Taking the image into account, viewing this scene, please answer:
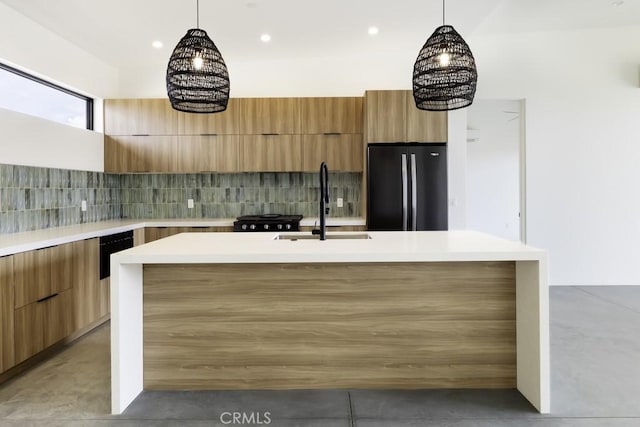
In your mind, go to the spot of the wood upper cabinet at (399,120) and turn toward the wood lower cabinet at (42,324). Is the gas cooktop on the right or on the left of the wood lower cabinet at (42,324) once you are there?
right

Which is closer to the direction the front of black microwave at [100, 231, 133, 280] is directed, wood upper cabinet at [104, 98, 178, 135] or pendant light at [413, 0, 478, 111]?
the pendant light

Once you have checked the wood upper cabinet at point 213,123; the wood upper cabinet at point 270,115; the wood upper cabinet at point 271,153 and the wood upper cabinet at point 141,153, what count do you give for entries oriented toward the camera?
4

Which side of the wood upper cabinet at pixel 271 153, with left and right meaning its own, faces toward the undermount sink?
front

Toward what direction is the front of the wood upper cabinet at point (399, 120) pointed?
toward the camera

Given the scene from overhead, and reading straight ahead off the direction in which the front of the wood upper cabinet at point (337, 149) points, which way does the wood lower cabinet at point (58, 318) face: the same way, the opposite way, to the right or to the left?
to the left

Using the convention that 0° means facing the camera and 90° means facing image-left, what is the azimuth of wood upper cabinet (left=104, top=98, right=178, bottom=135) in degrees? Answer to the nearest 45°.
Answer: approximately 0°

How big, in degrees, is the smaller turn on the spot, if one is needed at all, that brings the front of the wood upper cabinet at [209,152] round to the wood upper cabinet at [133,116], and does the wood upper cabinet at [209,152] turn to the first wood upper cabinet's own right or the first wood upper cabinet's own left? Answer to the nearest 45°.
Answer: approximately 90° to the first wood upper cabinet's own right

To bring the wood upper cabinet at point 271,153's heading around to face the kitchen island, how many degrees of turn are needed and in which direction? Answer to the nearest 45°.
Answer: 0° — it already faces it

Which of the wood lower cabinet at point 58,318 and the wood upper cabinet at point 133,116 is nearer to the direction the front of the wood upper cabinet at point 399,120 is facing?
the wood lower cabinet

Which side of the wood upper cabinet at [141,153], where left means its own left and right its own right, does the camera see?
front

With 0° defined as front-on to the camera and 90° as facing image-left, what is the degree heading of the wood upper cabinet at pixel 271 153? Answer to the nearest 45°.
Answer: approximately 0°
